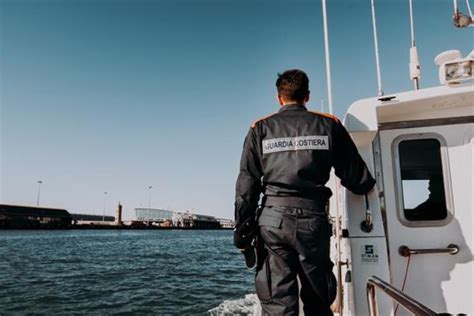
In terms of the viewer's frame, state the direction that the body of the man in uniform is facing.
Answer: away from the camera

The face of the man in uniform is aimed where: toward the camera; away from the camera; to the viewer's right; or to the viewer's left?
away from the camera
